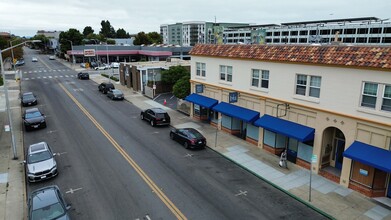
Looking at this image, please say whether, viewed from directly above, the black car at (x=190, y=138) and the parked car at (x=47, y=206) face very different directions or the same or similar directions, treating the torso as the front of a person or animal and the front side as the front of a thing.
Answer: very different directions

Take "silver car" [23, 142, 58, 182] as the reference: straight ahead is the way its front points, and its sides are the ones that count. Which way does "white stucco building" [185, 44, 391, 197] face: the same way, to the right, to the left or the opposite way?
to the right

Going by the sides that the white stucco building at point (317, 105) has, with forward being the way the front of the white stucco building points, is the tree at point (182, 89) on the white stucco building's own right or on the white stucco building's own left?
on the white stucco building's own right

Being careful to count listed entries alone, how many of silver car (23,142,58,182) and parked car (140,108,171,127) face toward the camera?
1

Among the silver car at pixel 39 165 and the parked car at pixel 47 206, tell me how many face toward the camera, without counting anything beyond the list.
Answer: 2

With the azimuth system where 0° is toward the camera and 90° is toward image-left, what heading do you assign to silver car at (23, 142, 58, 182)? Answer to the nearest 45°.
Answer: approximately 0°

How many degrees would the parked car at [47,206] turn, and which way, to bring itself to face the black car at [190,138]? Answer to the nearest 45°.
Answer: approximately 135° to its left

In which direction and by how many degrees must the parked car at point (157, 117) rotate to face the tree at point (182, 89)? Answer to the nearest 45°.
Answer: approximately 90° to its right

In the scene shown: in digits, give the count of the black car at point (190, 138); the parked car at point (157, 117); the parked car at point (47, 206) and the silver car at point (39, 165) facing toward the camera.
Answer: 2

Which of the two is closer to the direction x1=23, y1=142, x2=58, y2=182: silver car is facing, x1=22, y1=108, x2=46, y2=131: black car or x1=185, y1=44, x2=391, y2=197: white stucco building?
the white stucco building

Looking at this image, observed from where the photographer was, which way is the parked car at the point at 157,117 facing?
facing away from the viewer and to the left of the viewer

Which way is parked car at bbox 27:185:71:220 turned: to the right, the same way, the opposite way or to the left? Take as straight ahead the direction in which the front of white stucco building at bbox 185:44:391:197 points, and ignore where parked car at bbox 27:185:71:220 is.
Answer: to the left

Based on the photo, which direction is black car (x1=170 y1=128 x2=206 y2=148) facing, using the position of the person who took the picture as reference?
facing away from the viewer and to the left of the viewer

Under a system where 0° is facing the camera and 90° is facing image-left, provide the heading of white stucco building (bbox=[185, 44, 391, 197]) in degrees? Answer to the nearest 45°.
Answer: approximately 45°
